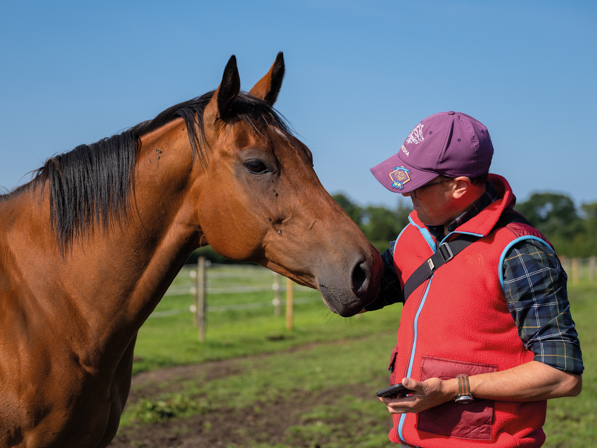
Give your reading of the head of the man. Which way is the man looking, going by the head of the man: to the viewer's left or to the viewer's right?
to the viewer's left

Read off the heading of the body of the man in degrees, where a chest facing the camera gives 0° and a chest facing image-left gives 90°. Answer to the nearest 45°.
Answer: approximately 45°

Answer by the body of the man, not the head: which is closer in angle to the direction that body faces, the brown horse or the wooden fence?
the brown horse

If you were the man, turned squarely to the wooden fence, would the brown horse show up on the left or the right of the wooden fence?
left

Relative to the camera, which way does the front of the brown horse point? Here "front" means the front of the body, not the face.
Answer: to the viewer's right

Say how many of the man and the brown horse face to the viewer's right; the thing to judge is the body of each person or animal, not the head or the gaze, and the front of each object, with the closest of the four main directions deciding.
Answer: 1

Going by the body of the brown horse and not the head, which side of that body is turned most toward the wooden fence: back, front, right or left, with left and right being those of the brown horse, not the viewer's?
left

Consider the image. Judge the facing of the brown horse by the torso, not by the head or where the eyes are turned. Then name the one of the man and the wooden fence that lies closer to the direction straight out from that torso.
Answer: the man

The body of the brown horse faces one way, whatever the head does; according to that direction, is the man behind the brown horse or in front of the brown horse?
in front

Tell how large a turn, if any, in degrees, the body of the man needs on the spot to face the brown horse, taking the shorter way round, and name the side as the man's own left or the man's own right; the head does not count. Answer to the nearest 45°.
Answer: approximately 45° to the man's own right
